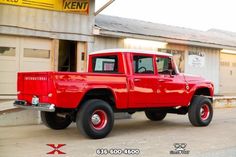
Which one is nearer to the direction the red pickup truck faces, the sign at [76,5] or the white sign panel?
the white sign panel

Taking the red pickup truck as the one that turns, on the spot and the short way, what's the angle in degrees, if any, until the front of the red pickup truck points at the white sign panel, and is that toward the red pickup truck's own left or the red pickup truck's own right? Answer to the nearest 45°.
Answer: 0° — it already faces it

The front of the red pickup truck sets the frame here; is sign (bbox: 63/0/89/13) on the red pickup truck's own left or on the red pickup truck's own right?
on the red pickup truck's own left

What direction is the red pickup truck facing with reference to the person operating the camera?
facing away from the viewer and to the right of the viewer

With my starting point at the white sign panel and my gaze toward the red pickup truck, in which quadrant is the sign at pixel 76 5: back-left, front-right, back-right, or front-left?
front-right
